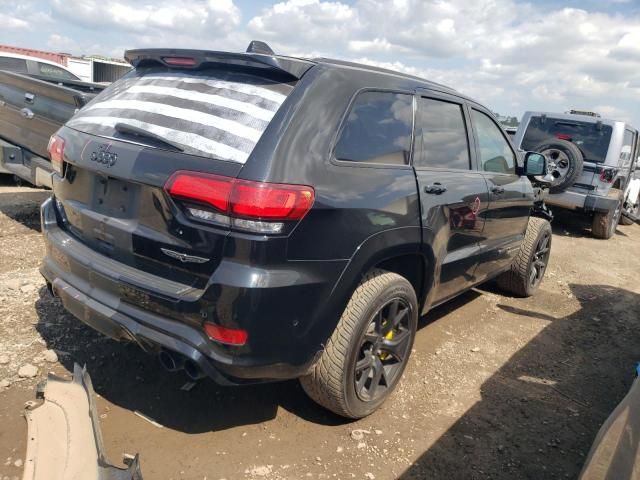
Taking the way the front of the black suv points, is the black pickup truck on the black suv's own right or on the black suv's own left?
on the black suv's own left

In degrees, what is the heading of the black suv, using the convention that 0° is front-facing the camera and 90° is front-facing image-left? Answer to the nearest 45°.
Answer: approximately 225°
